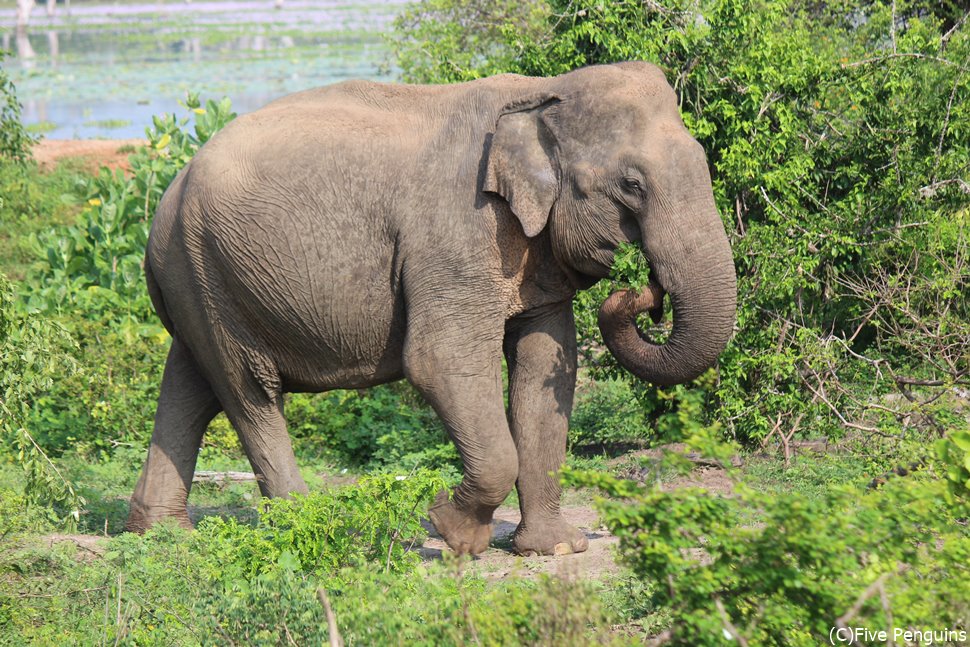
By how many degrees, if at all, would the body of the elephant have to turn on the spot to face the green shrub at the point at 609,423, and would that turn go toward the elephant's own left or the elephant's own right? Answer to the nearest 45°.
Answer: approximately 45° to the elephant's own left

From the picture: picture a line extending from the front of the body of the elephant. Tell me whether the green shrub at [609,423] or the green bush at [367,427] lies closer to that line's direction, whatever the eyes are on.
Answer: the green shrub

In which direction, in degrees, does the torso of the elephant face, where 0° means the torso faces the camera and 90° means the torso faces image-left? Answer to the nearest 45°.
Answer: approximately 270°

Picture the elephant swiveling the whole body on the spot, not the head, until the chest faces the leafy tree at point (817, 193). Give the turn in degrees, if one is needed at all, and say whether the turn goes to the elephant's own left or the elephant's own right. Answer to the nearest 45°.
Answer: approximately 45° to the elephant's own left

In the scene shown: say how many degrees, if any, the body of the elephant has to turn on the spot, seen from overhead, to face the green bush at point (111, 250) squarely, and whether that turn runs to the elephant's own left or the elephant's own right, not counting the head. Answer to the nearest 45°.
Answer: approximately 135° to the elephant's own left

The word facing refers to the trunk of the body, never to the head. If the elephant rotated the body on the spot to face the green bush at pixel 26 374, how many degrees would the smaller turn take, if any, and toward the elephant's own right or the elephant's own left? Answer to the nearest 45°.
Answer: approximately 180°

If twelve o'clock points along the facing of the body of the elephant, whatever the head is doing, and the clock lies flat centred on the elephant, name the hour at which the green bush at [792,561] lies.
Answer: The green bush is roughly at 2 o'clock from the elephant.

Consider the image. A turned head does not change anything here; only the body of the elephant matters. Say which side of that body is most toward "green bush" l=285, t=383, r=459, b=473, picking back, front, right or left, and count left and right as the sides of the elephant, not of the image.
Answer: left
